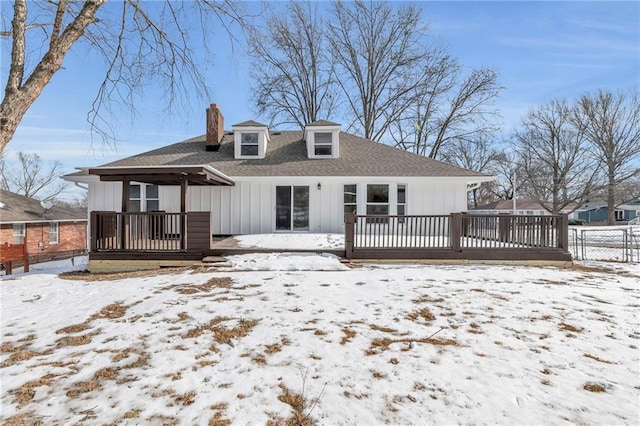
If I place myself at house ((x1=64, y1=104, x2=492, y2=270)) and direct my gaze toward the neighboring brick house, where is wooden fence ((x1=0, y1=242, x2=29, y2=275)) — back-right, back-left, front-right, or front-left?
front-left

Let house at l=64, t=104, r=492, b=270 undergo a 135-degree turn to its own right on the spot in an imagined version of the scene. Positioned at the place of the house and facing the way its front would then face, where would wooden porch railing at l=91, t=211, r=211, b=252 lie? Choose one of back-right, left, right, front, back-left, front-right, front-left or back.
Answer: left

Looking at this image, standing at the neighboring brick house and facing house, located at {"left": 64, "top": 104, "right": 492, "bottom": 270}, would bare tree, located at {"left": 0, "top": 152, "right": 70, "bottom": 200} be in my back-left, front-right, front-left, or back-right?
back-left

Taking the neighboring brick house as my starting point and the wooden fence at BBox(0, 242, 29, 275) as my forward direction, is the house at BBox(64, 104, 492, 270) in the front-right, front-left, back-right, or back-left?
front-left

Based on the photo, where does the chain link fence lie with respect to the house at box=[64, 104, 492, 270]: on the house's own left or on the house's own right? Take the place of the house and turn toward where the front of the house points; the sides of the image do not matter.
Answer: on the house's own right

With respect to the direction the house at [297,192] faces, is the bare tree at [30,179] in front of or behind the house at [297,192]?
behind

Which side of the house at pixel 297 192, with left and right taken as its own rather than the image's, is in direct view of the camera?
back

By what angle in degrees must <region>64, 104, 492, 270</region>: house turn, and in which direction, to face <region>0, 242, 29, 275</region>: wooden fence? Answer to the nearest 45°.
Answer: approximately 90° to its left
